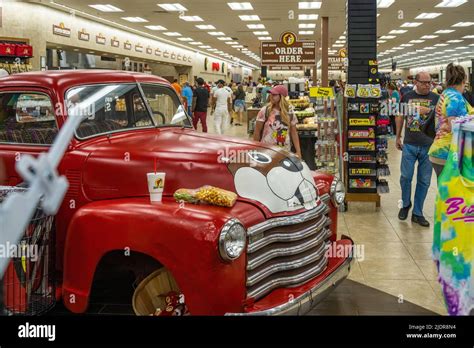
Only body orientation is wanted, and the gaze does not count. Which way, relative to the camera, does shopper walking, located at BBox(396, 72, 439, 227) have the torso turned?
toward the camera

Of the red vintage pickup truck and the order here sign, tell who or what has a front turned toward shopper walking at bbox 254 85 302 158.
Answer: the order here sign

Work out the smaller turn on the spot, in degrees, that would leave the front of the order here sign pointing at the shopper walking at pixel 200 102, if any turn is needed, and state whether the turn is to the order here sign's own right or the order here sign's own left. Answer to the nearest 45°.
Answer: approximately 45° to the order here sign's own right

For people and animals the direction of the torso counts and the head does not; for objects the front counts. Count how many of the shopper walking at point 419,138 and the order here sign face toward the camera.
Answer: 2

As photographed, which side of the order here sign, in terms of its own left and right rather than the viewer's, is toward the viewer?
front

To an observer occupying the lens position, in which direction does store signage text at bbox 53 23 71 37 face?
facing the viewer and to the right of the viewer

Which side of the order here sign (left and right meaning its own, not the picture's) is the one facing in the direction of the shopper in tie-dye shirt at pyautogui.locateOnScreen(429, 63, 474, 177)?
front

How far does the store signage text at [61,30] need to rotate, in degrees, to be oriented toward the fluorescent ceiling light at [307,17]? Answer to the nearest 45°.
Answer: approximately 45° to its left

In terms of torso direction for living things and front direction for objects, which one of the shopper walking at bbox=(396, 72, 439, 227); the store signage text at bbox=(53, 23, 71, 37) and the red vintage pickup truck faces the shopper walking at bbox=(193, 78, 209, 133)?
the store signage text

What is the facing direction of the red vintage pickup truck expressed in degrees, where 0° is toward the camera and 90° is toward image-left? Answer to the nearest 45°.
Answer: approximately 315°

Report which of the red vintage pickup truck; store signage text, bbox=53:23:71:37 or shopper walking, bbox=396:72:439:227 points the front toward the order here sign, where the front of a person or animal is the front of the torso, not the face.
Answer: the store signage text

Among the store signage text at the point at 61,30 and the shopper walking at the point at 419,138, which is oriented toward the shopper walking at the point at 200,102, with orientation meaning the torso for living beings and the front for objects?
the store signage text

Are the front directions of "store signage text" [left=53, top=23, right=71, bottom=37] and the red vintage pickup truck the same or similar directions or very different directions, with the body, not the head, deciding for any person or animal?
same or similar directions

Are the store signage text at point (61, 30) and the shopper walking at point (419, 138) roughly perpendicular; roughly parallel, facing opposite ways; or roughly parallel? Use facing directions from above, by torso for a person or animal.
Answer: roughly perpendicular
